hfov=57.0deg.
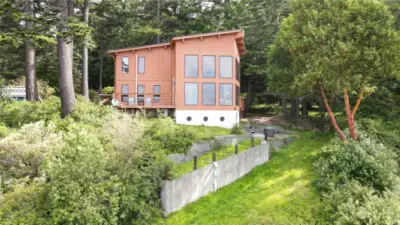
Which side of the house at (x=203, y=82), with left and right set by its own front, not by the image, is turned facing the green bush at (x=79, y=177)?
front

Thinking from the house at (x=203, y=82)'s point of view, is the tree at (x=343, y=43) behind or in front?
in front

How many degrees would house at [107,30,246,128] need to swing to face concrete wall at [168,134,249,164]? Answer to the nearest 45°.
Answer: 0° — it already faces it

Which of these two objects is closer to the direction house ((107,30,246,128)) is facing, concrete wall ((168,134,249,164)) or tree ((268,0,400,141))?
the concrete wall

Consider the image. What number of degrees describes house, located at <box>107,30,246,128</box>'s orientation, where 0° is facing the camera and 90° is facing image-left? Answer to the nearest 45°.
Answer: approximately 0°

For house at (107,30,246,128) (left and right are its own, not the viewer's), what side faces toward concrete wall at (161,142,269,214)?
front

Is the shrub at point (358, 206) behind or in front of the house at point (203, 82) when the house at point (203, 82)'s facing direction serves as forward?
in front

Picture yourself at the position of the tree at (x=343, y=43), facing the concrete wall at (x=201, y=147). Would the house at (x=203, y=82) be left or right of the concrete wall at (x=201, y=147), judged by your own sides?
right

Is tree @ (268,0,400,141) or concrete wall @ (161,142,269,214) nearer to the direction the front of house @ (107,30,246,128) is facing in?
the concrete wall
